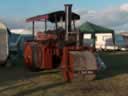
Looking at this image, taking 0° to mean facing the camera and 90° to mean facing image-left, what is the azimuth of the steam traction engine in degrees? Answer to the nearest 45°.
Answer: approximately 315°

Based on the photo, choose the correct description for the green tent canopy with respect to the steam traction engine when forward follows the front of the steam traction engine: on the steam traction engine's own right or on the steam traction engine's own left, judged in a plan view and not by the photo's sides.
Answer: on the steam traction engine's own left
